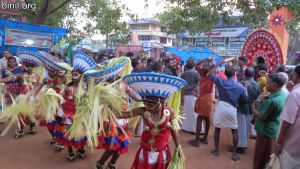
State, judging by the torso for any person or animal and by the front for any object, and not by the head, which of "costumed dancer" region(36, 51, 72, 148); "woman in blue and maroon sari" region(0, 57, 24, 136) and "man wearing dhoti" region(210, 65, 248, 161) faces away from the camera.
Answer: the man wearing dhoti

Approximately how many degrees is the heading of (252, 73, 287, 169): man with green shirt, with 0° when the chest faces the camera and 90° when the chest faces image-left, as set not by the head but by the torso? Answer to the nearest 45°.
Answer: approximately 90°

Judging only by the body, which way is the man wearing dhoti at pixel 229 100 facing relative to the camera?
away from the camera

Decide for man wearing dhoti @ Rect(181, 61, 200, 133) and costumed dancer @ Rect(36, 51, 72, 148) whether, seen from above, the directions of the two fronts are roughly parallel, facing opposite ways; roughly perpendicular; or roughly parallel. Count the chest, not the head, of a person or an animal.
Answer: roughly parallel, facing opposite ways

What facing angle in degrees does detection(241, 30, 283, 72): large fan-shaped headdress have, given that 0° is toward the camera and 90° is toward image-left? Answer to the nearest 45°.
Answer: approximately 0°

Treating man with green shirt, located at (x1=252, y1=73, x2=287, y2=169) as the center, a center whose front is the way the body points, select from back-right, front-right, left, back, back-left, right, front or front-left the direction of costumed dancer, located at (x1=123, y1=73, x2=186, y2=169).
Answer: front-left

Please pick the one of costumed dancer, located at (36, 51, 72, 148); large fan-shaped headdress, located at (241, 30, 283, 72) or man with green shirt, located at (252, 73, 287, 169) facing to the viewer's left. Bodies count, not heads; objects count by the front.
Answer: the man with green shirt

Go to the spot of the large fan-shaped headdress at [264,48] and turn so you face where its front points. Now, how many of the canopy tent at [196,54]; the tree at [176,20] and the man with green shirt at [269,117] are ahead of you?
1

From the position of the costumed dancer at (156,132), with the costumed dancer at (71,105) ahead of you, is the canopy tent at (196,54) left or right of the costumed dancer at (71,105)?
right
